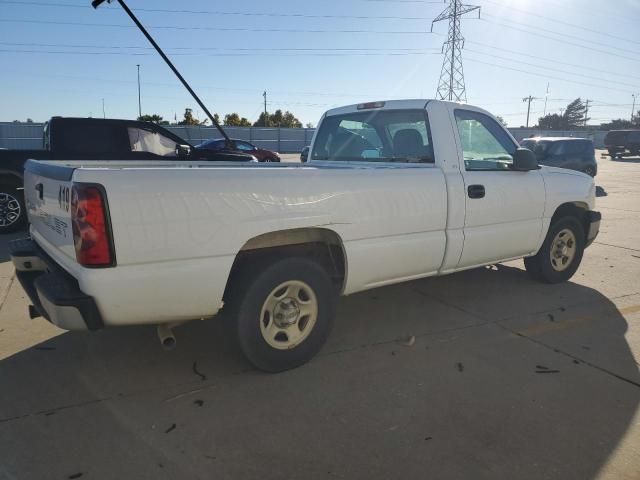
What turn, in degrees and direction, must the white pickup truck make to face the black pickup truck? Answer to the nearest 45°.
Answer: approximately 90° to its left

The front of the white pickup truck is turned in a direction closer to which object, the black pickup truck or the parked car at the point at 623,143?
the parked car

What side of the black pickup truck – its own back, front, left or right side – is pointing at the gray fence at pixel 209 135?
left

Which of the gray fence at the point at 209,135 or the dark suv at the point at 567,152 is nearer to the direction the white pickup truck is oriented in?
the dark suv

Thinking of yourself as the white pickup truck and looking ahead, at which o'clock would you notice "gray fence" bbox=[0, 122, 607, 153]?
The gray fence is roughly at 10 o'clock from the white pickup truck.

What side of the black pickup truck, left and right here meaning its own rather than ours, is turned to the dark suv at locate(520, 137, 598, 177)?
front

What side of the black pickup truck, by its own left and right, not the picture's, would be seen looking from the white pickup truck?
right

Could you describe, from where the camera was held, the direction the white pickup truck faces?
facing away from the viewer and to the right of the viewer

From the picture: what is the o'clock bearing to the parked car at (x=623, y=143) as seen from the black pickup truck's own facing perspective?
The parked car is roughly at 11 o'clock from the black pickup truck.

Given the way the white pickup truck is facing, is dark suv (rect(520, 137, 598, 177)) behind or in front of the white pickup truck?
in front

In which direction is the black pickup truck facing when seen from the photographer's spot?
facing to the right of the viewer

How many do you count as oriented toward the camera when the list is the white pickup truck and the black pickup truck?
0

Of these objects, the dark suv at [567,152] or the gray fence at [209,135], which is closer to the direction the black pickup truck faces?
the dark suv

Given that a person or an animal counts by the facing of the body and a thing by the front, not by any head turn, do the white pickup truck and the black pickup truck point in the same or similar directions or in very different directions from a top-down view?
same or similar directions
